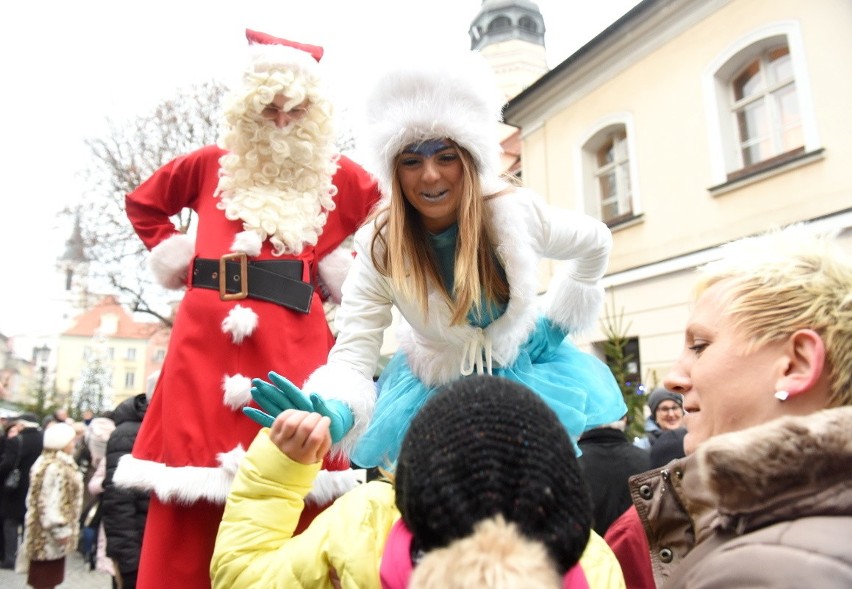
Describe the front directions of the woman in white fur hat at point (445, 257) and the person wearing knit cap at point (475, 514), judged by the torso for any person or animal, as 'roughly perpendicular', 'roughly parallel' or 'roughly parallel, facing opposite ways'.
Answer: roughly parallel, facing opposite ways

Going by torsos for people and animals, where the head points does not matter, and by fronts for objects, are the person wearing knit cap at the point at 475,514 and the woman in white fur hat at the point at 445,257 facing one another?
yes

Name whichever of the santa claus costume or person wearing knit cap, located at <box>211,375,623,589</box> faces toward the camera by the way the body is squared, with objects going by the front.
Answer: the santa claus costume

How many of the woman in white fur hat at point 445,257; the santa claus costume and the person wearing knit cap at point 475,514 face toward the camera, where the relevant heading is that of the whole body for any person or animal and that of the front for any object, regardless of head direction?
2

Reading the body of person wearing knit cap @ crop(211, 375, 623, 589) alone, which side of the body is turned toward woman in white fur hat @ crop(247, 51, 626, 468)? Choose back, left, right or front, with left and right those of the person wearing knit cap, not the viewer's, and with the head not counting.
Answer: front

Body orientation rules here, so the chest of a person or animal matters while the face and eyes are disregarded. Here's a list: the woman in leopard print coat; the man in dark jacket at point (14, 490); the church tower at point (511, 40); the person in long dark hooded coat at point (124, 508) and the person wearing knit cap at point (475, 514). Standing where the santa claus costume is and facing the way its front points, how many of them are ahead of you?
1

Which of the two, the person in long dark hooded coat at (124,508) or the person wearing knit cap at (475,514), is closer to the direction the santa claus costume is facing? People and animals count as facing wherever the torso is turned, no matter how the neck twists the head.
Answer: the person wearing knit cap

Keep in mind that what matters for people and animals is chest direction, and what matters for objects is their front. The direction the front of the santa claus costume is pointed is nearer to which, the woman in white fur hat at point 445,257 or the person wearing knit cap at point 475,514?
the person wearing knit cap

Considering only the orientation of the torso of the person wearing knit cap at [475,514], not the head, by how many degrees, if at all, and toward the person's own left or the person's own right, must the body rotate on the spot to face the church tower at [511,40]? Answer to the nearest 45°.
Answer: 0° — they already face it

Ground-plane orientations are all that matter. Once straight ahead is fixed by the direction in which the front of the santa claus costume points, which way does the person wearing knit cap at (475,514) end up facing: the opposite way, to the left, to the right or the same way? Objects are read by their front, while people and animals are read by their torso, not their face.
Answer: the opposite way

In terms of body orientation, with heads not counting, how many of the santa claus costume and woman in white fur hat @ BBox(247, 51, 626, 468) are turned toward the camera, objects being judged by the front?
2

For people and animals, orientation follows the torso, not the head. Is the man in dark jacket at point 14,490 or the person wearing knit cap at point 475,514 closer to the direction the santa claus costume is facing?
the person wearing knit cap

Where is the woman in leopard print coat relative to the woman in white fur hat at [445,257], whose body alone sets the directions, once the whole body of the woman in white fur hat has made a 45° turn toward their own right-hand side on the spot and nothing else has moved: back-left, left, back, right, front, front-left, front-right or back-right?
right

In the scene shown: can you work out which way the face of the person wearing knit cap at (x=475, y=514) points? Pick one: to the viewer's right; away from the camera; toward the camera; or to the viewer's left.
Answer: away from the camera

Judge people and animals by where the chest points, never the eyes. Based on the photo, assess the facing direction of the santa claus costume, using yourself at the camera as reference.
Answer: facing the viewer

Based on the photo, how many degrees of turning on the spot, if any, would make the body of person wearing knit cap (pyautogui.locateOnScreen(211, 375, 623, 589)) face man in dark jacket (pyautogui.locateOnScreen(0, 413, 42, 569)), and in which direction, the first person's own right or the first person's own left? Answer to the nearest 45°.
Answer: approximately 45° to the first person's own left

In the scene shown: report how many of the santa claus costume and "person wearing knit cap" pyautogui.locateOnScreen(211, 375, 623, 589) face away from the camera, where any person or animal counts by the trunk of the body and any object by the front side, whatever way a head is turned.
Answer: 1

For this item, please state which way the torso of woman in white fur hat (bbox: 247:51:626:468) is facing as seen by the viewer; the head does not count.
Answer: toward the camera

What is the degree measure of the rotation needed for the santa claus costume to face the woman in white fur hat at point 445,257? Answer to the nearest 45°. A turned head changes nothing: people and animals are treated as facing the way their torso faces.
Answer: approximately 45° to its left

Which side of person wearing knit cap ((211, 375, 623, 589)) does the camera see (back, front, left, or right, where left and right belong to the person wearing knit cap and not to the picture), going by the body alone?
back
